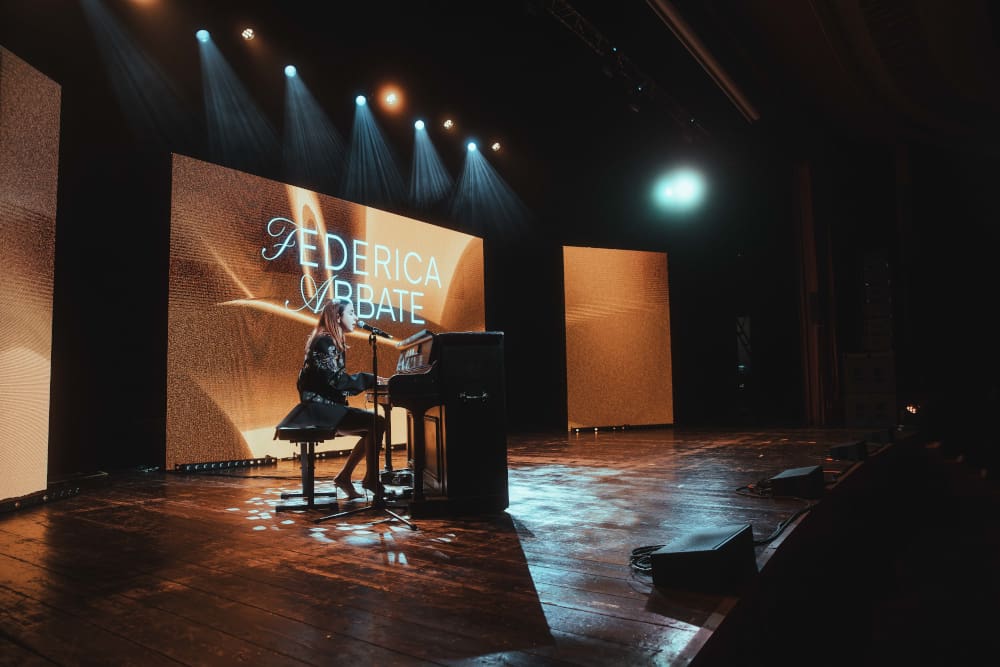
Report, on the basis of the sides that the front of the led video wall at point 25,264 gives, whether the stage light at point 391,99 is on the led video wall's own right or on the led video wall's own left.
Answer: on the led video wall's own left

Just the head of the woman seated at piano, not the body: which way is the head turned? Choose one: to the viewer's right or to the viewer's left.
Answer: to the viewer's right

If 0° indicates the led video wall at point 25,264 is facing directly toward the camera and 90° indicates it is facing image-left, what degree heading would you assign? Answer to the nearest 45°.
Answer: approximately 315°

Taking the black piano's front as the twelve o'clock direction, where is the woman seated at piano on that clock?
The woman seated at piano is roughly at 1 o'clock from the black piano.

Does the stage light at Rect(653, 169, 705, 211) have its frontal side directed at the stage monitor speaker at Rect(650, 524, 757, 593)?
yes

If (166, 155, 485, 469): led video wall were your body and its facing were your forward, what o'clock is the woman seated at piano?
The woman seated at piano is roughly at 1 o'clock from the led video wall.

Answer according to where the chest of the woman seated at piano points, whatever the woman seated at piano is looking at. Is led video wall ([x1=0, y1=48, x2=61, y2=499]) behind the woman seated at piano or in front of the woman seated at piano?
behind

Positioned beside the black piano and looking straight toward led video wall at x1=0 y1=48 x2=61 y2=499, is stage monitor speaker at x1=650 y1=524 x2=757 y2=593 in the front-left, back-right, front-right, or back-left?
back-left

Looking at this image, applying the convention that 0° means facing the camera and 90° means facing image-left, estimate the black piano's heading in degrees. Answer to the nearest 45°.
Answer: approximately 90°

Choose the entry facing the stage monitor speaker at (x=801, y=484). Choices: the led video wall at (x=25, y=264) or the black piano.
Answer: the led video wall

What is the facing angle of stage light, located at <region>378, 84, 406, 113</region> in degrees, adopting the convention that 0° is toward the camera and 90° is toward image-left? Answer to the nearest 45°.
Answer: approximately 0°

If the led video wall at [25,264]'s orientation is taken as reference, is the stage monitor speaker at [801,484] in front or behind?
in front

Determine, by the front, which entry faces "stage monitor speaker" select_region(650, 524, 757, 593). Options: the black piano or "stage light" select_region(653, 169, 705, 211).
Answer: the stage light

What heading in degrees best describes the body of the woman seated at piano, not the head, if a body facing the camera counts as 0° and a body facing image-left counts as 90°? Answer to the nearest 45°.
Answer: approximately 270°
